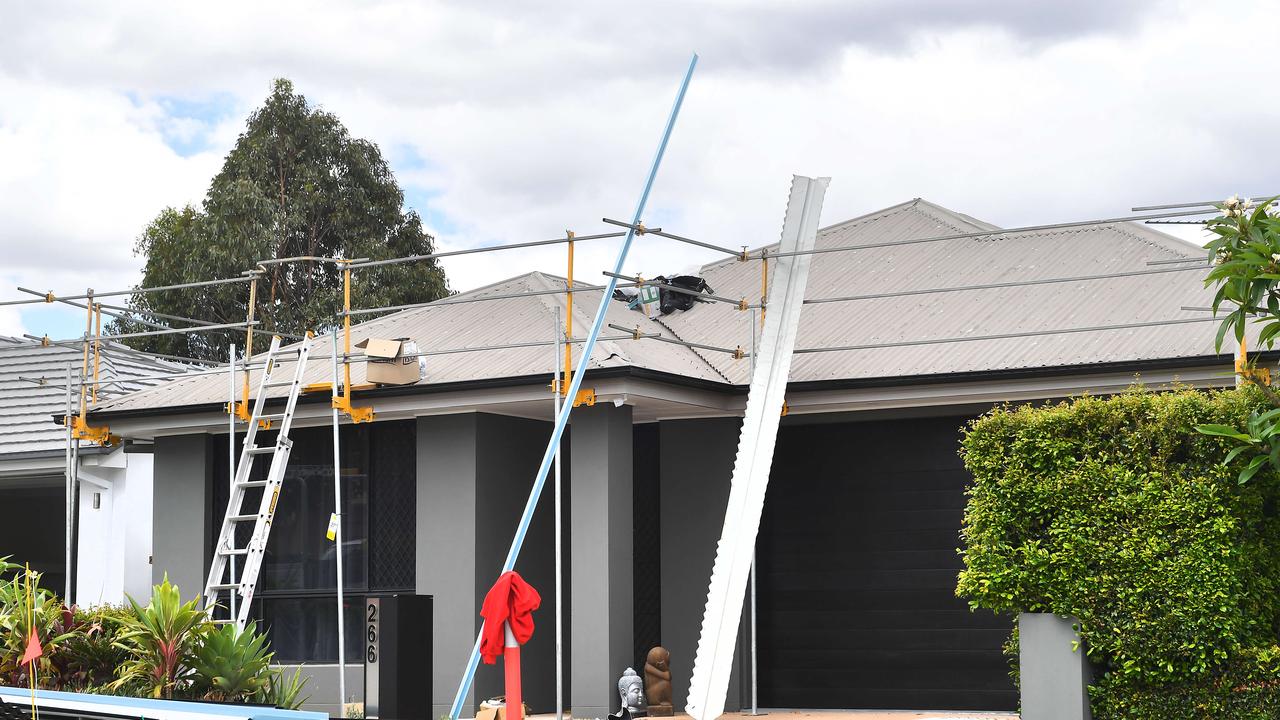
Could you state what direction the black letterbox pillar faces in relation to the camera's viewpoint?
facing the viewer and to the left of the viewer

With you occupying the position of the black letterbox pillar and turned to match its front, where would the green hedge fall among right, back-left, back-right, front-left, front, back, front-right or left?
back-left

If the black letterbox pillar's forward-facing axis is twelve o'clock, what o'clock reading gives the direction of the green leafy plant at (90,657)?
The green leafy plant is roughly at 3 o'clock from the black letterbox pillar.

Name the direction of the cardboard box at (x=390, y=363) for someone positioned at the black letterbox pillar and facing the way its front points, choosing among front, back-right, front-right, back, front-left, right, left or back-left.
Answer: back-right

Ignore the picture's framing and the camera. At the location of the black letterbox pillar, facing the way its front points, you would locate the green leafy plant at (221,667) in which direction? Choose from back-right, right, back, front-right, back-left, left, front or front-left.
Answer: right

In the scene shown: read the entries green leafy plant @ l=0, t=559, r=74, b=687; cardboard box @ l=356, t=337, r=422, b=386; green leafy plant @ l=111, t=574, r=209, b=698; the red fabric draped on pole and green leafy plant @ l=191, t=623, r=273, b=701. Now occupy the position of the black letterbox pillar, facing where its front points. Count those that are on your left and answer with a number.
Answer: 1

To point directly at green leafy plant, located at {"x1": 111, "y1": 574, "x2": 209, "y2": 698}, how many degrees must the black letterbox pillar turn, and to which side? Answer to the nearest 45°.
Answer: approximately 90° to its right

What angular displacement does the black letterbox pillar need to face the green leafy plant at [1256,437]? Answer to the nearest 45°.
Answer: approximately 135° to its left

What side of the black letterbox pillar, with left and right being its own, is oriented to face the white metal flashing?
back

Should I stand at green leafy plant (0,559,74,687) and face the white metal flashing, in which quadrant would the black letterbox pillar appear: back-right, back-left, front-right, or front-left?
front-right

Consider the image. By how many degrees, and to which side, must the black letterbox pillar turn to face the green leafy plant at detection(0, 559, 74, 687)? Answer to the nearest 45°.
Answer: approximately 90° to its right

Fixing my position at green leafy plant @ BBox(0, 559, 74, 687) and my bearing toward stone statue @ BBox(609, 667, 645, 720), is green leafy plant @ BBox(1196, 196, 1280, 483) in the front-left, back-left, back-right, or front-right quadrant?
front-right

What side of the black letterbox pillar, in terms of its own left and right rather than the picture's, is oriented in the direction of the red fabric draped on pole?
left

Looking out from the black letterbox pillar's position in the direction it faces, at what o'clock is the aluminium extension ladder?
The aluminium extension ladder is roughly at 4 o'clock from the black letterbox pillar.
